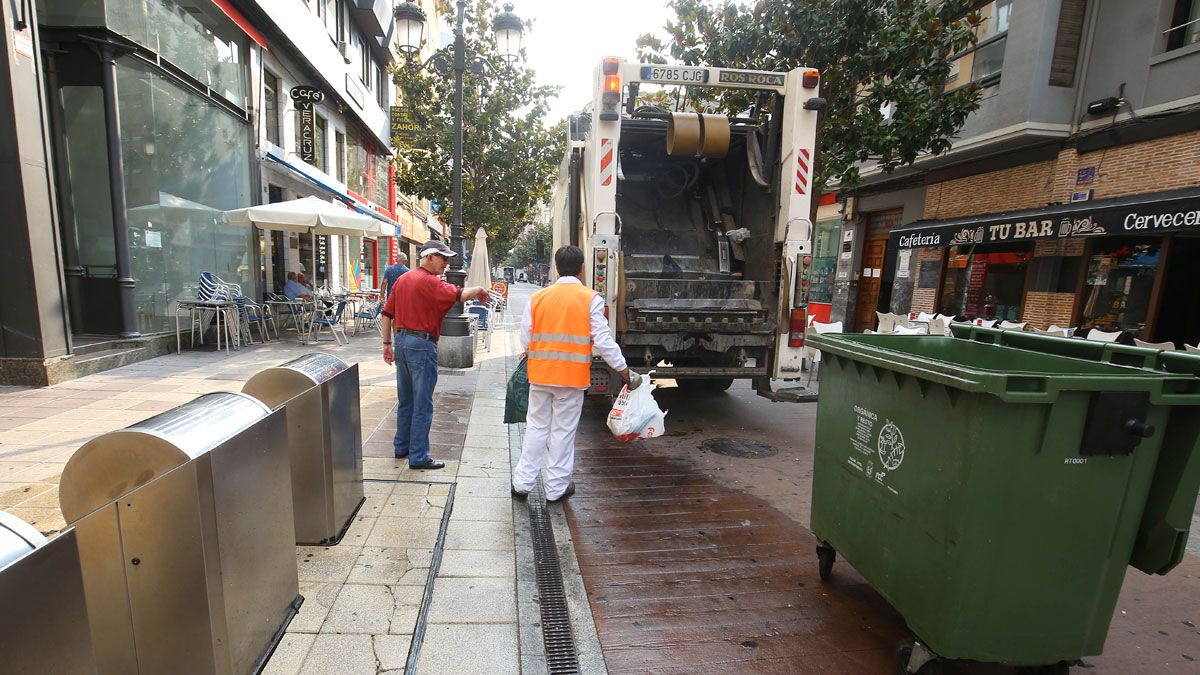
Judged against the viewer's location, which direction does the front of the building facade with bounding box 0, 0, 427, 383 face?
facing the viewer and to the right of the viewer

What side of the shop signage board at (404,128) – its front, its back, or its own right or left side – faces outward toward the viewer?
front

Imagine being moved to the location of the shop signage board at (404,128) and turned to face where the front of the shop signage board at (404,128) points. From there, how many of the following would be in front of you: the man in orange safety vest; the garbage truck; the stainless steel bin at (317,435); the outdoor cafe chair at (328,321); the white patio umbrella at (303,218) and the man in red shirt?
6

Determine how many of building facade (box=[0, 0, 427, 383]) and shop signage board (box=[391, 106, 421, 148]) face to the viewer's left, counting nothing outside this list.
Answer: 0

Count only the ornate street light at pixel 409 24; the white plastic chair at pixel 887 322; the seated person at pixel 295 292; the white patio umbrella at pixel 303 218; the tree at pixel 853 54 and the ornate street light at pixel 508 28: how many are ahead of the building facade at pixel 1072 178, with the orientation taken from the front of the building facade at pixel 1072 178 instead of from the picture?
6

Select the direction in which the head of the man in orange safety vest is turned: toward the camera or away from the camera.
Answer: away from the camera

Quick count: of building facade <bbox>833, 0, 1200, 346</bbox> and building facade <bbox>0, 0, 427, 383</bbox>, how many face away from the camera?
0

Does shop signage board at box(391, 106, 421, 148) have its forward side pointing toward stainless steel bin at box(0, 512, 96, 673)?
yes

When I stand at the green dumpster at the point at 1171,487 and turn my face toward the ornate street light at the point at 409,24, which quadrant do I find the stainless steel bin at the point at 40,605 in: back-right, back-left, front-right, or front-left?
front-left

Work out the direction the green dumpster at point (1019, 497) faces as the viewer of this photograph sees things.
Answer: facing the viewer and to the left of the viewer

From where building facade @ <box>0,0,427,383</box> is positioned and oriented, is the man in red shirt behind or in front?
in front

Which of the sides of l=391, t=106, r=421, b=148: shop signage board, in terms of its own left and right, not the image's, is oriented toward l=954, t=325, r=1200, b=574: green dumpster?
front

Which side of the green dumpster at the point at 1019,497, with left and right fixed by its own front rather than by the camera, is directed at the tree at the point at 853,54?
right

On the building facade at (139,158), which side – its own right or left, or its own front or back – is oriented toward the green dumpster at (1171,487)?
front

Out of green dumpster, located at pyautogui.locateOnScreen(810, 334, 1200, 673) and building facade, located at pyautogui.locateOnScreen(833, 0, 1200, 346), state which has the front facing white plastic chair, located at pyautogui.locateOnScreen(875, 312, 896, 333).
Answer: the building facade

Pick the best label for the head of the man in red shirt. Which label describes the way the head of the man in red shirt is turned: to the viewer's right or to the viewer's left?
to the viewer's right

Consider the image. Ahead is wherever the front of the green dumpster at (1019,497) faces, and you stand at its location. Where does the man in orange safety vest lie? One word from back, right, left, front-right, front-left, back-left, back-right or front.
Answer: front-right

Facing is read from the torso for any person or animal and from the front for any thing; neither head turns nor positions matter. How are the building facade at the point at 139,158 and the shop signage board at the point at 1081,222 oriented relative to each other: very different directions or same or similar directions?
very different directions
